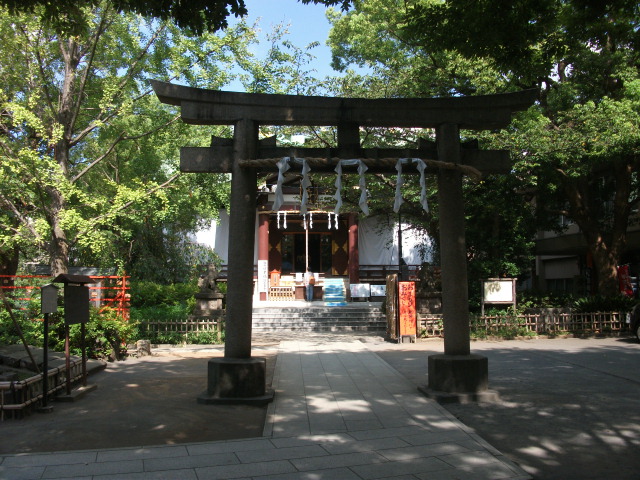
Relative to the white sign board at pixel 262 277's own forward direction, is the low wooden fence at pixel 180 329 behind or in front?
in front

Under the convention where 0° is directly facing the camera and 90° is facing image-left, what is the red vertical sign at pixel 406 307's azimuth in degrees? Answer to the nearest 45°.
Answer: approximately 0°

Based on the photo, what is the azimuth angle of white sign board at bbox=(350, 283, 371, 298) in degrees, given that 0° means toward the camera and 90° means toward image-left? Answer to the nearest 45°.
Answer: approximately 0°
